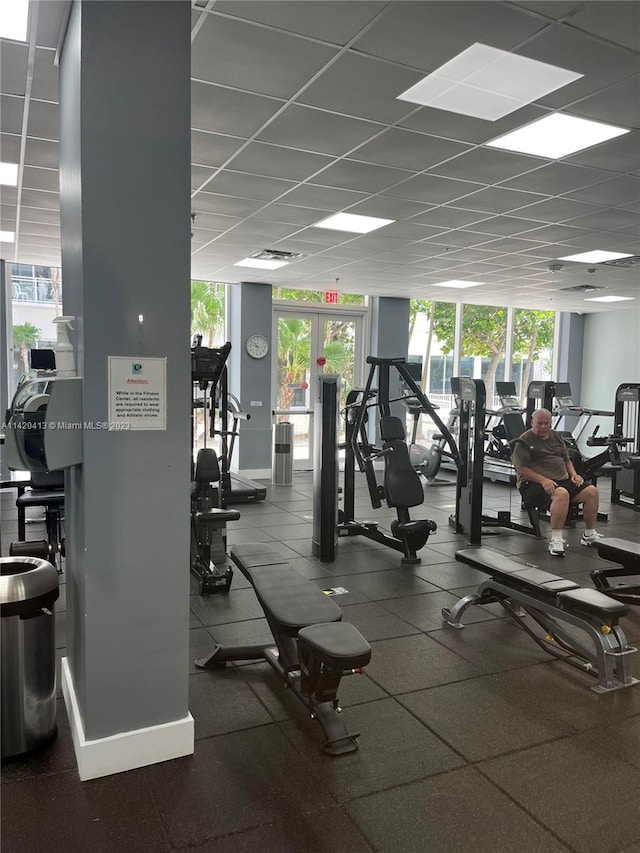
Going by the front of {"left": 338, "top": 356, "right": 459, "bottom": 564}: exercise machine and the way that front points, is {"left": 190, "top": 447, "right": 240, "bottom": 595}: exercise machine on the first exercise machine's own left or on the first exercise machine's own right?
on the first exercise machine's own right

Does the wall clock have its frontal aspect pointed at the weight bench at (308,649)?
yes

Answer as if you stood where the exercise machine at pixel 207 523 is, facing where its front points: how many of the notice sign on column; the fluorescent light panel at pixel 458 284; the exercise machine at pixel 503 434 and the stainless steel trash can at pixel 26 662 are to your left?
2

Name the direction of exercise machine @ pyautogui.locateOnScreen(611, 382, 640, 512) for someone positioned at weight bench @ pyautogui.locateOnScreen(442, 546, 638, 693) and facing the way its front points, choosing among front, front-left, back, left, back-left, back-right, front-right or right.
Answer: back-left

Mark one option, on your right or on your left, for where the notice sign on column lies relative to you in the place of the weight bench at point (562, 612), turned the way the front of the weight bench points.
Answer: on your right

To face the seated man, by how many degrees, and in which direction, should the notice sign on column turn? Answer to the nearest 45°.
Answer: approximately 135° to its left

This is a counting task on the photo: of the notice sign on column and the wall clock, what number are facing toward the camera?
2

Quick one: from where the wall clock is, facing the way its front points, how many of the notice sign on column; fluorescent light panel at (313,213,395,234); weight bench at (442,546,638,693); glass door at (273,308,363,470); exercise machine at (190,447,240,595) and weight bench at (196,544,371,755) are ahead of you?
5

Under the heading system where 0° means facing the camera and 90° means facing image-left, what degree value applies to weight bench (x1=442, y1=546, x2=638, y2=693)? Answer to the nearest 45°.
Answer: approximately 315°

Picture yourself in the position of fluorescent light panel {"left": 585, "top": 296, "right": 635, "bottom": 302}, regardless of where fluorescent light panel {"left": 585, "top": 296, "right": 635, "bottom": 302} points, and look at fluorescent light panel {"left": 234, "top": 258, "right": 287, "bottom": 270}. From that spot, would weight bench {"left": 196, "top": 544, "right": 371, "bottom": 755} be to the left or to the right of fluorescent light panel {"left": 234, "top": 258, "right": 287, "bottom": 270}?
left

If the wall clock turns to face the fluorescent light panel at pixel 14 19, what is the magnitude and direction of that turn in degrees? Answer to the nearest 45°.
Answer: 0° — it already faces it
